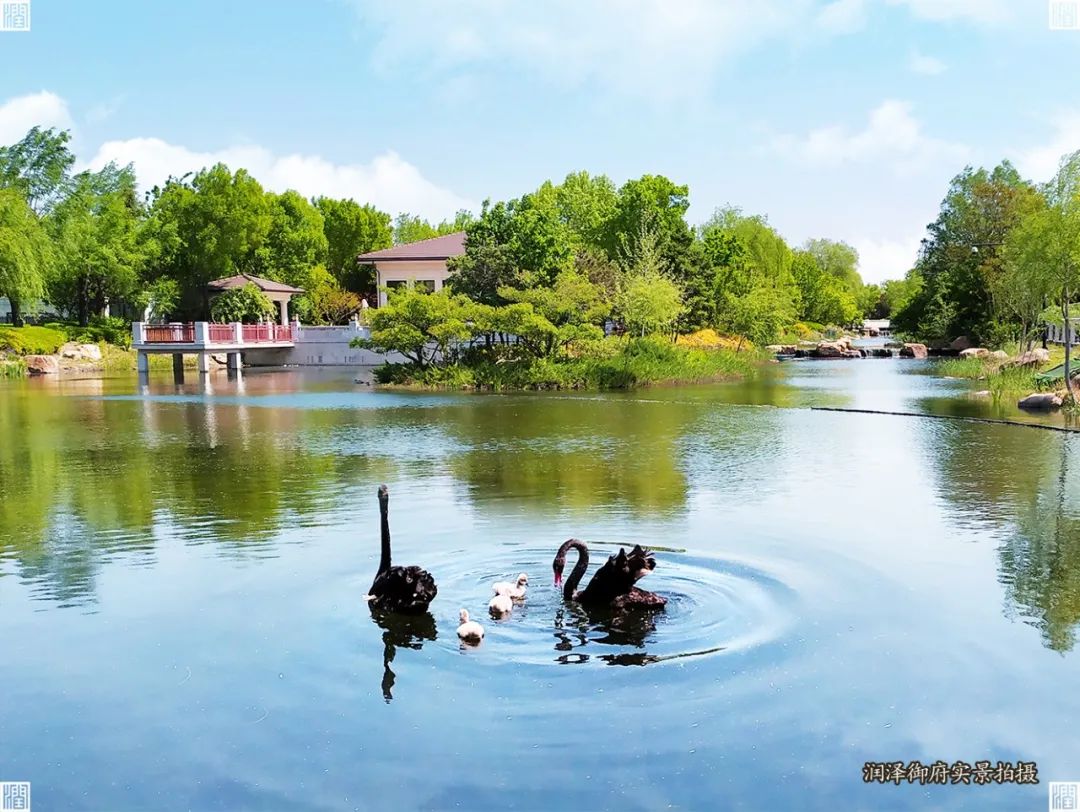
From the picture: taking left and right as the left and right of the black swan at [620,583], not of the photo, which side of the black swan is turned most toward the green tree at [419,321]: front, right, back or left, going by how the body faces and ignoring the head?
right

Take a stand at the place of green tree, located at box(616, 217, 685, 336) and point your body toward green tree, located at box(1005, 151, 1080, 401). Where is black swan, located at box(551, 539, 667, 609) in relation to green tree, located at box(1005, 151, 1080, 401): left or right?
right

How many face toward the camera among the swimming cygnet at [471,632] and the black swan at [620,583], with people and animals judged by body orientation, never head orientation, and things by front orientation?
0

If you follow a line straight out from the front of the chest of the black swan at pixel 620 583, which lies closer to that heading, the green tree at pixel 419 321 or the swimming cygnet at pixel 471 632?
the swimming cygnet

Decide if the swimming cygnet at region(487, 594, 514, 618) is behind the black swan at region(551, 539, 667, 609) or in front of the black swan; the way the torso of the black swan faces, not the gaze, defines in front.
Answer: in front

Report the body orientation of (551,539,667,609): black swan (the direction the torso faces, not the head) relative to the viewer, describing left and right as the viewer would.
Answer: facing to the left of the viewer

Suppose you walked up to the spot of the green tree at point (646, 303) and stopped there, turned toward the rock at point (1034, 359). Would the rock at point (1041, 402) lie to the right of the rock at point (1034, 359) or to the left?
right

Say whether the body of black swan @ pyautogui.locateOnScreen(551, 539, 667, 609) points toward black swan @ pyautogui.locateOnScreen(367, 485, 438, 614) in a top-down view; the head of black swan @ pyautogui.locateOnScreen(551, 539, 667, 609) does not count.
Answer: yes
